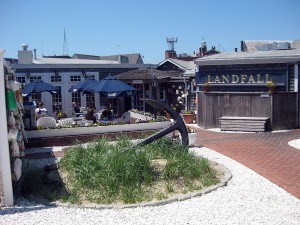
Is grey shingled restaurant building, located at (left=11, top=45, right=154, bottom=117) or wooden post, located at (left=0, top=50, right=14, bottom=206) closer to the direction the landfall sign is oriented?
the wooden post

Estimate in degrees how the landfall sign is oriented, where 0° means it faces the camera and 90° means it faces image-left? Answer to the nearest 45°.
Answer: approximately 0°

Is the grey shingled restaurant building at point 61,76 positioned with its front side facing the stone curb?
yes

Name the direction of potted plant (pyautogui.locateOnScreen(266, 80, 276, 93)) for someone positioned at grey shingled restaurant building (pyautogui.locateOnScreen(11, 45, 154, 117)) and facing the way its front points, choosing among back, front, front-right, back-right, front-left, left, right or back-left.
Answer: front-left

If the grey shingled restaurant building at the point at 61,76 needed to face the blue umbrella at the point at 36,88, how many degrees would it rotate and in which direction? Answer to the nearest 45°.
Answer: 0° — it already faces it

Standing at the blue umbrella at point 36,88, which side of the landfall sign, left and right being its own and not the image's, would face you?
right

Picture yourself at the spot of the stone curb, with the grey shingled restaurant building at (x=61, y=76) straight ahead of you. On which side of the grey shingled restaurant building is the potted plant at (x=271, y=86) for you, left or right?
right

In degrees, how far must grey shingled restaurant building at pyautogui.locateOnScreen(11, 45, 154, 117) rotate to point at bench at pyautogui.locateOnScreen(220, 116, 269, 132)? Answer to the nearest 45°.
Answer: approximately 45° to its left

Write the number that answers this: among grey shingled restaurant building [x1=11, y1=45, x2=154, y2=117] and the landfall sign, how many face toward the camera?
2

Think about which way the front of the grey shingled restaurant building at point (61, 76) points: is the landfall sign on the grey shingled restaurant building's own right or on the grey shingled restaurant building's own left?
on the grey shingled restaurant building's own left

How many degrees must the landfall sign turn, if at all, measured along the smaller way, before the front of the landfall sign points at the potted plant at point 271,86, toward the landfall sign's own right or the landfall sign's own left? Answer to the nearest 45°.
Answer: approximately 45° to the landfall sign's own left

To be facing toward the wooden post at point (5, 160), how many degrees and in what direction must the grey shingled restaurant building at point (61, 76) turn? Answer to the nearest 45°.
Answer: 0° — it already faces it

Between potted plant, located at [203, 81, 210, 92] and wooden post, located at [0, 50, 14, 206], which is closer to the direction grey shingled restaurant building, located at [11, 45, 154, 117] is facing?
the wooden post
